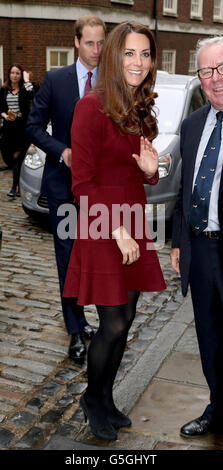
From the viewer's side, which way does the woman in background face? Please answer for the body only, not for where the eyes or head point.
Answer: toward the camera

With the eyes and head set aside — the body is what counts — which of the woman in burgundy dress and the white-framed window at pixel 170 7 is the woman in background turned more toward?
the woman in burgundy dress

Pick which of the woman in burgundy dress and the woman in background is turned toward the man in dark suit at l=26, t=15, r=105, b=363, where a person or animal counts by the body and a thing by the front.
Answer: the woman in background

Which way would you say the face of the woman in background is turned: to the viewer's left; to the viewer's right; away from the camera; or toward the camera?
toward the camera

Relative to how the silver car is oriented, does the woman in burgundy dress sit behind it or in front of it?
in front

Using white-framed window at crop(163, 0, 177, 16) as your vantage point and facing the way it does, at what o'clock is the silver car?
The silver car is roughly at 12 o'clock from the white-framed window.

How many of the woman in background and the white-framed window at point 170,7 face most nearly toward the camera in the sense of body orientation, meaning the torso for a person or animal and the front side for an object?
2

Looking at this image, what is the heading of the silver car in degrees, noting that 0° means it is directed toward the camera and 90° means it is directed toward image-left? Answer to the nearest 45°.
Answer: approximately 0°

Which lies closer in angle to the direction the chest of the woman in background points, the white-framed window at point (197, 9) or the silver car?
the silver car

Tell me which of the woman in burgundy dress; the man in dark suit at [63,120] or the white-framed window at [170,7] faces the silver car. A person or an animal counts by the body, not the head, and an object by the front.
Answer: the white-framed window

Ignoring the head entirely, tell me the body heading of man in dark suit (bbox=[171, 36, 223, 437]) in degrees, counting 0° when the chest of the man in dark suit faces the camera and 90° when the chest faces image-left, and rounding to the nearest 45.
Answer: approximately 45°

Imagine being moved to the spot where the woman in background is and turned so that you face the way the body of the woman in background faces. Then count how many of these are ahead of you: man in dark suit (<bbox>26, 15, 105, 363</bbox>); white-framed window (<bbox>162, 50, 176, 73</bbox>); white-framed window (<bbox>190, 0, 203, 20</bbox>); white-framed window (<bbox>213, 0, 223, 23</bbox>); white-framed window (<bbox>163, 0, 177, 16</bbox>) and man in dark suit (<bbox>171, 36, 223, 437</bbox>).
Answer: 2

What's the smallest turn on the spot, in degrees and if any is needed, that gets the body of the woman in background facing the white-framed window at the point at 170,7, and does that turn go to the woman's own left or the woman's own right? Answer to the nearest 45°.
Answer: approximately 180°

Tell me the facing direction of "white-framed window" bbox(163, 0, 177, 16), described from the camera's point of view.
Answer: facing the viewer

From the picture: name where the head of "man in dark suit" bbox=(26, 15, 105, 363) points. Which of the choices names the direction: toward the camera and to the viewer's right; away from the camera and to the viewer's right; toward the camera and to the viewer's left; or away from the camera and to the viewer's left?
toward the camera and to the viewer's right

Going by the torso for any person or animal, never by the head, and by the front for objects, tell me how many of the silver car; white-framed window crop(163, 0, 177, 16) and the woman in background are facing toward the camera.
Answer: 3

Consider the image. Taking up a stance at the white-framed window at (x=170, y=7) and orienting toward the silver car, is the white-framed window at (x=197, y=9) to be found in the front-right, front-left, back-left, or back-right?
back-left
